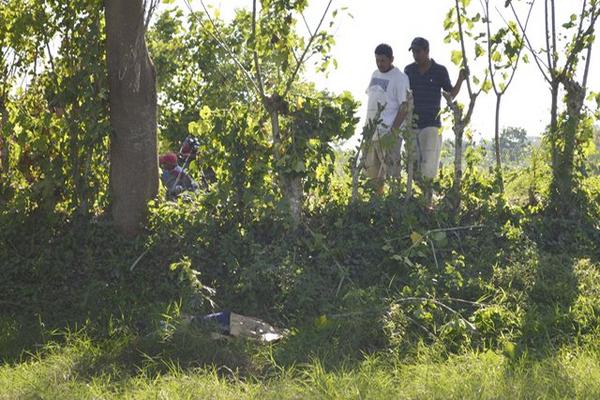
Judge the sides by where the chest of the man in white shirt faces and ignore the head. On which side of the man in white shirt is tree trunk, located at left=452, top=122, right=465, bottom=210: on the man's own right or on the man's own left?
on the man's own left

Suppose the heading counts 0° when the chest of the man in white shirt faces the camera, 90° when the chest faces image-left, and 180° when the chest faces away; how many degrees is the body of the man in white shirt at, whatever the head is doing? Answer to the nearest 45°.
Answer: approximately 45°
